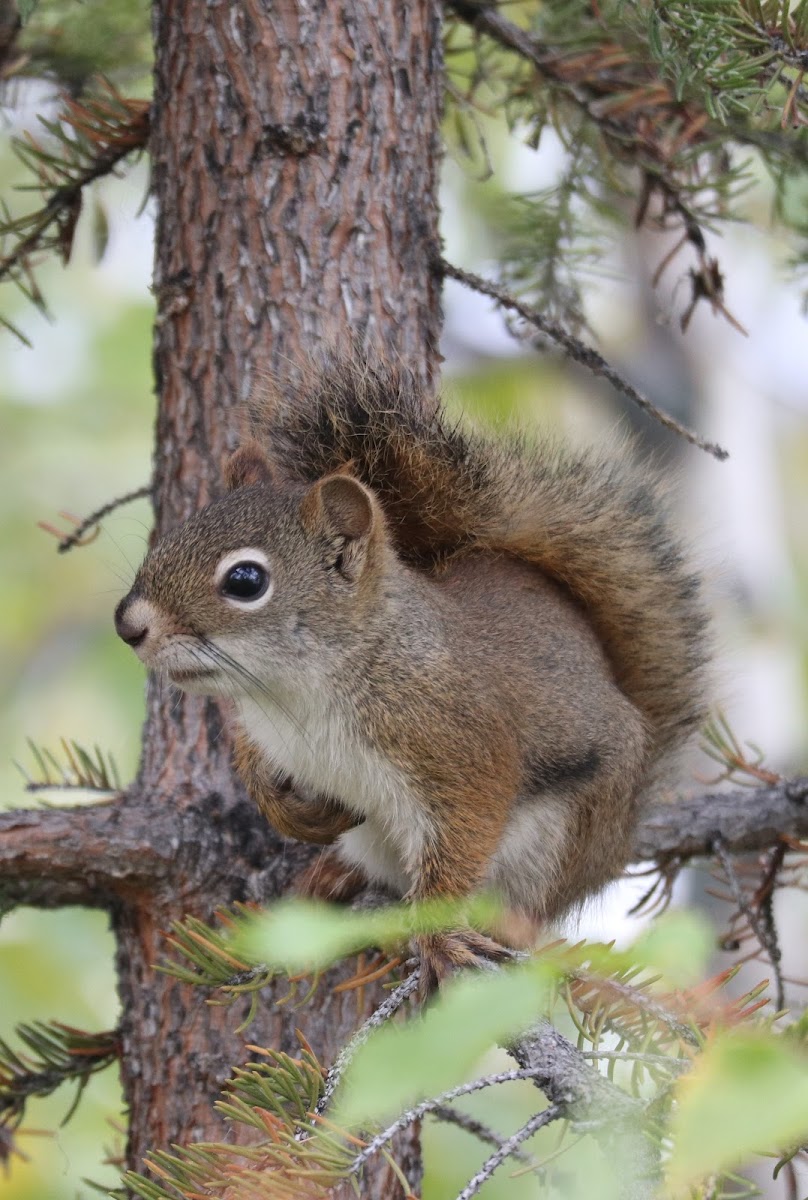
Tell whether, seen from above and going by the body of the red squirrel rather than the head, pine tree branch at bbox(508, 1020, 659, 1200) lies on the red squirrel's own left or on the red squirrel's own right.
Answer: on the red squirrel's own left

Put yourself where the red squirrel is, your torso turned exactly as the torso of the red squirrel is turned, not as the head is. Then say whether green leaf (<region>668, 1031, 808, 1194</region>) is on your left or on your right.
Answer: on your left

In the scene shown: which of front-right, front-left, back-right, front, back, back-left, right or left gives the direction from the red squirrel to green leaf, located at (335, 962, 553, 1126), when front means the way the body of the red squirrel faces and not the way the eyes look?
front-left

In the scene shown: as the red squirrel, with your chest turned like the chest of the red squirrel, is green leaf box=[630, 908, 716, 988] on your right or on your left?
on your left

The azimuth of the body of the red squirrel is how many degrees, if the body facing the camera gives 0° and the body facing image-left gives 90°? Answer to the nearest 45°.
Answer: approximately 45°
